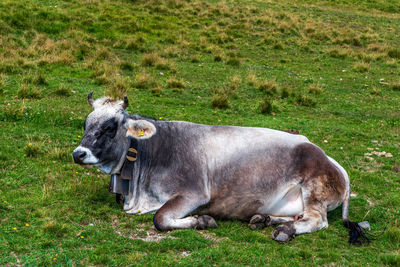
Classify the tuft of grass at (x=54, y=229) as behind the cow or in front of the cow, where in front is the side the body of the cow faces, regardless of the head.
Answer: in front

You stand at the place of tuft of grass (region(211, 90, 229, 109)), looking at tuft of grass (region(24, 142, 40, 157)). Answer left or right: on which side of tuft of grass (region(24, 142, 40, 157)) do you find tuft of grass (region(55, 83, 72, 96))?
right

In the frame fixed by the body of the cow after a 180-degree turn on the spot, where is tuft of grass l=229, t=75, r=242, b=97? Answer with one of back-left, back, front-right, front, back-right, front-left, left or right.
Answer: left

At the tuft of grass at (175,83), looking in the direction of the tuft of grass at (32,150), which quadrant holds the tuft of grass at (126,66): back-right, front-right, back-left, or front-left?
back-right

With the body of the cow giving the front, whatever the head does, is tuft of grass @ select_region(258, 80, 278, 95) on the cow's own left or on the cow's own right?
on the cow's own right

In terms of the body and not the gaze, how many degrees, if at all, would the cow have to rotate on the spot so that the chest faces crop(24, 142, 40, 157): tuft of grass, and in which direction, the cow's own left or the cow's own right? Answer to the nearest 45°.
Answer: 0° — it already faces it

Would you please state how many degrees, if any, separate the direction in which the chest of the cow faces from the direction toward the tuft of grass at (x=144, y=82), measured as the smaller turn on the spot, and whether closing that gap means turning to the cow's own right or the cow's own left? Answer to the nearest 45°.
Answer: approximately 90° to the cow's own right

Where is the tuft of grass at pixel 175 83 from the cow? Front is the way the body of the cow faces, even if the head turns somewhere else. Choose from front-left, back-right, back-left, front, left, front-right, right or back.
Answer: right

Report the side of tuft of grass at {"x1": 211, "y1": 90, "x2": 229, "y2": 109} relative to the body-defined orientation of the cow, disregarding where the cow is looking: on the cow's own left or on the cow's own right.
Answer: on the cow's own right

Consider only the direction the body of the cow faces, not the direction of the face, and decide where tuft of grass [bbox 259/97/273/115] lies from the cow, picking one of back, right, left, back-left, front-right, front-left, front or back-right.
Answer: right

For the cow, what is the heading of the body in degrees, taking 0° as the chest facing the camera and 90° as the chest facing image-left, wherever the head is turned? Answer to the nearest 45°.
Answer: approximately 90°
